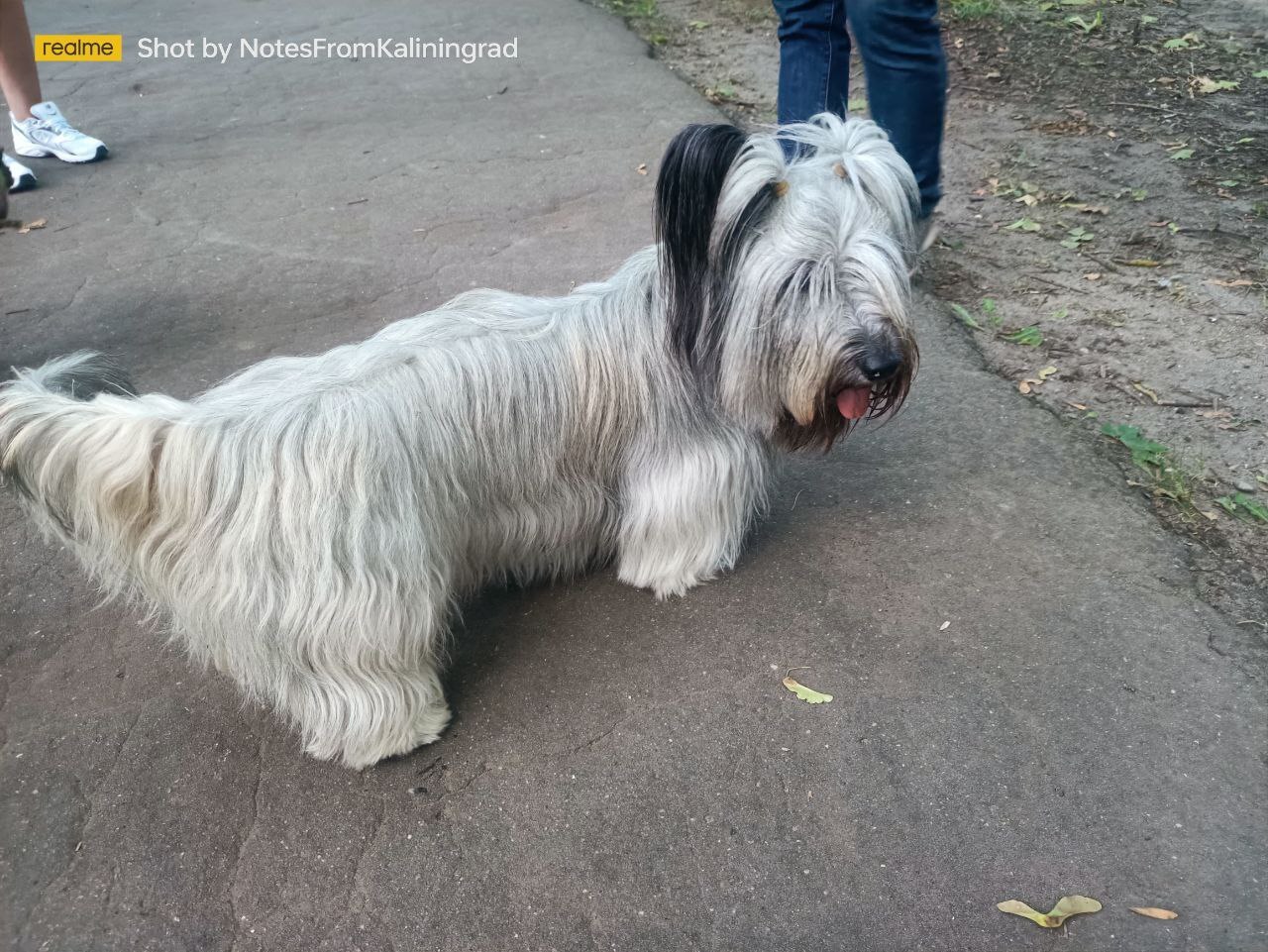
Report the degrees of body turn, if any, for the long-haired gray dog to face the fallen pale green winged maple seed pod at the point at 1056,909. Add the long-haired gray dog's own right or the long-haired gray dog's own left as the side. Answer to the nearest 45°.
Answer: approximately 90° to the long-haired gray dog's own right

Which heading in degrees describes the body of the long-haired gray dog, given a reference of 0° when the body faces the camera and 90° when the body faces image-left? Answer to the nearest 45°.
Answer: approximately 225°

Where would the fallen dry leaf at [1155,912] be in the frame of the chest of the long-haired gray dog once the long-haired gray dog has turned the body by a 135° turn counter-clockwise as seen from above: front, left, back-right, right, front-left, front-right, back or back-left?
back-left
